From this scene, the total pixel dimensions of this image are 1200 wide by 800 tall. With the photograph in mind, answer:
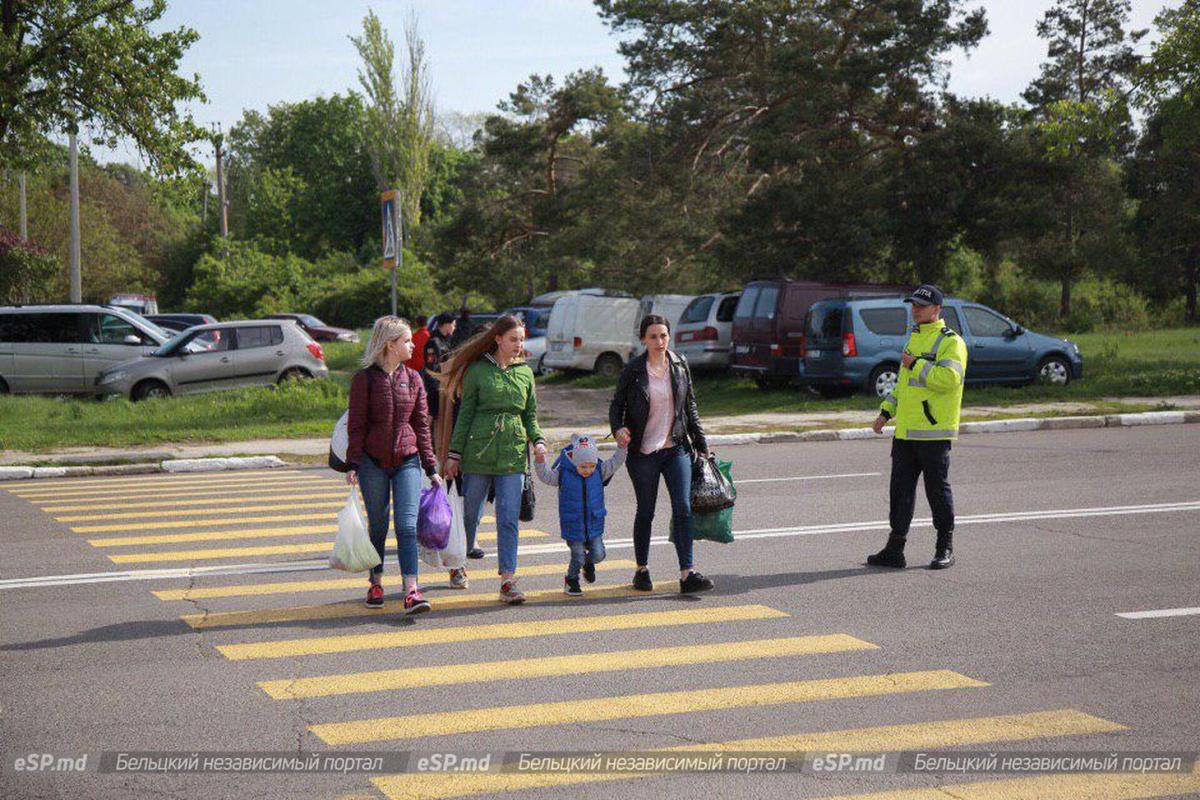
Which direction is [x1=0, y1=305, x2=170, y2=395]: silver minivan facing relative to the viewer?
to the viewer's right

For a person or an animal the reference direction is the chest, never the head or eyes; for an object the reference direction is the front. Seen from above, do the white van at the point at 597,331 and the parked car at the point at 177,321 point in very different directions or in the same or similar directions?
very different directions

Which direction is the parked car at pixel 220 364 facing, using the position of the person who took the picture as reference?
facing to the left of the viewer

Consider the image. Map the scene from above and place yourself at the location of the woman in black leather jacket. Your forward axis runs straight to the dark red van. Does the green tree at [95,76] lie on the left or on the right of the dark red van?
left

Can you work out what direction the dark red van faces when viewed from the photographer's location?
facing away from the viewer and to the right of the viewer

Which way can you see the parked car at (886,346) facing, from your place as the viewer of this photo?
facing away from the viewer and to the right of the viewer

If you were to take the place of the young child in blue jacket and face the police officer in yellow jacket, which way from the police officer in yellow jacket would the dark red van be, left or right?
left

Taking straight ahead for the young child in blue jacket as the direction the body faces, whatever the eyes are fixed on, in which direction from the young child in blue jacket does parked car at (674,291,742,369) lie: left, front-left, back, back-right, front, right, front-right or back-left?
back

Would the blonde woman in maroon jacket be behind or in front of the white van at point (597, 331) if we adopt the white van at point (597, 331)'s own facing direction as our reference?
behind

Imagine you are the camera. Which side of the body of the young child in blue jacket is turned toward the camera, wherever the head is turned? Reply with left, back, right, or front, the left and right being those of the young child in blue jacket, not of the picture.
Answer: front
